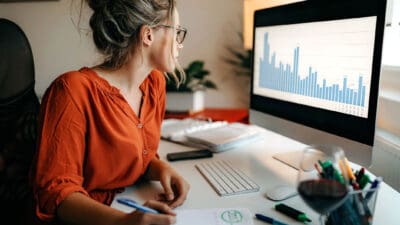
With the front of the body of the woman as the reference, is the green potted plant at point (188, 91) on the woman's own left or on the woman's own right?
on the woman's own left

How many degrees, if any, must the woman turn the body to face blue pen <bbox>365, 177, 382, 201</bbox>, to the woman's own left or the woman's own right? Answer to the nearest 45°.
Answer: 0° — they already face it

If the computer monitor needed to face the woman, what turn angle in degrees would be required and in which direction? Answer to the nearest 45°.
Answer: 0° — it already faces them

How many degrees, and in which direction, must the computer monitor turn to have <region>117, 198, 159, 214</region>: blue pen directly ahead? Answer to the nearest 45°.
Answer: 0° — it already faces it

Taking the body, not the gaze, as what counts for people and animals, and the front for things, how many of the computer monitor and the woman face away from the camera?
0

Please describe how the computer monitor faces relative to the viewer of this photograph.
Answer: facing the viewer and to the left of the viewer
